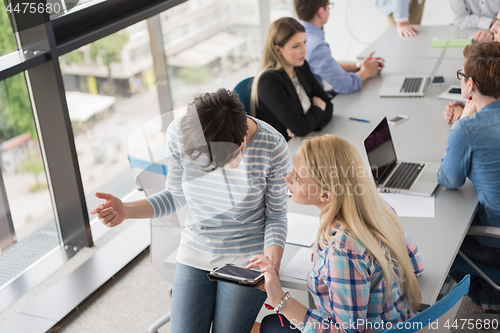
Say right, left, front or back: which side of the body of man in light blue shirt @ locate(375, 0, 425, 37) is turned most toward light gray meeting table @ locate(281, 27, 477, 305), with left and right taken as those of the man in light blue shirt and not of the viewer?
front

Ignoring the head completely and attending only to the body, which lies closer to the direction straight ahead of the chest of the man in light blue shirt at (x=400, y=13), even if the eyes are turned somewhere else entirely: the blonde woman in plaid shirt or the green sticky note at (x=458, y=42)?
the blonde woman in plaid shirt

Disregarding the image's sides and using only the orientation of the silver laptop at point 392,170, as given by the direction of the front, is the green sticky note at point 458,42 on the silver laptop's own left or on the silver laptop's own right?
on the silver laptop's own left

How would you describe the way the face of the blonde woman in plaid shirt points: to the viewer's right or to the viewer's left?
to the viewer's left

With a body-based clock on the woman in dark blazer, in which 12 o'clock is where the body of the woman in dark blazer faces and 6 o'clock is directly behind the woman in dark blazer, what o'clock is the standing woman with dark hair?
The standing woman with dark hair is roughly at 2 o'clock from the woman in dark blazer.

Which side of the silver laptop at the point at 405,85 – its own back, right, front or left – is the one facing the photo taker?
left

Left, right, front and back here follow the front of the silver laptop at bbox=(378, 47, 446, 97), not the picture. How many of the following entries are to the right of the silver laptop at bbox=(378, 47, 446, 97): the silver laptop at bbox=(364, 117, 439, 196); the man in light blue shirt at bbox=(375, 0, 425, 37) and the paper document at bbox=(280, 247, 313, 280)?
1

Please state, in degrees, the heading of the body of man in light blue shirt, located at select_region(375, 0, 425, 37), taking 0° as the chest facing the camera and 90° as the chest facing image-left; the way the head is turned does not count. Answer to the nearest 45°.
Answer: approximately 0°

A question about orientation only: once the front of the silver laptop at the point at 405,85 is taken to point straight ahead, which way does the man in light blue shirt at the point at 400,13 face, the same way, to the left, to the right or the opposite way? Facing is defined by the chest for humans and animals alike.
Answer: to the left

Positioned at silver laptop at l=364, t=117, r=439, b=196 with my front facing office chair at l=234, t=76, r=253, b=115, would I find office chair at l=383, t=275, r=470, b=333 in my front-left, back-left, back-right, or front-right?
back-left

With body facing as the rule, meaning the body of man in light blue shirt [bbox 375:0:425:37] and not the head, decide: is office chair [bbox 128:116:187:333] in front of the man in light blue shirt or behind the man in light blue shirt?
in front

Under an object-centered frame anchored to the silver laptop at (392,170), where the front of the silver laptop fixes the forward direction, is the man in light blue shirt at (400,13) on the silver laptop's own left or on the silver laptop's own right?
on the silver laptop's own left

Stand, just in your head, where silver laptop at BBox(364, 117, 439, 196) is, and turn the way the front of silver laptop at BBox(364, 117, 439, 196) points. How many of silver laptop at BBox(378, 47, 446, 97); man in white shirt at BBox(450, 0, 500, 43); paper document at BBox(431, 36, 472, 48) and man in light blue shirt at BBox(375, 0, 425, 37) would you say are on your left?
4

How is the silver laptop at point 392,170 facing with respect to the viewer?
to the viewer's right

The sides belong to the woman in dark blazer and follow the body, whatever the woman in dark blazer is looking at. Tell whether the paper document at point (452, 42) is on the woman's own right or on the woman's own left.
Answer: on the woman's own left
